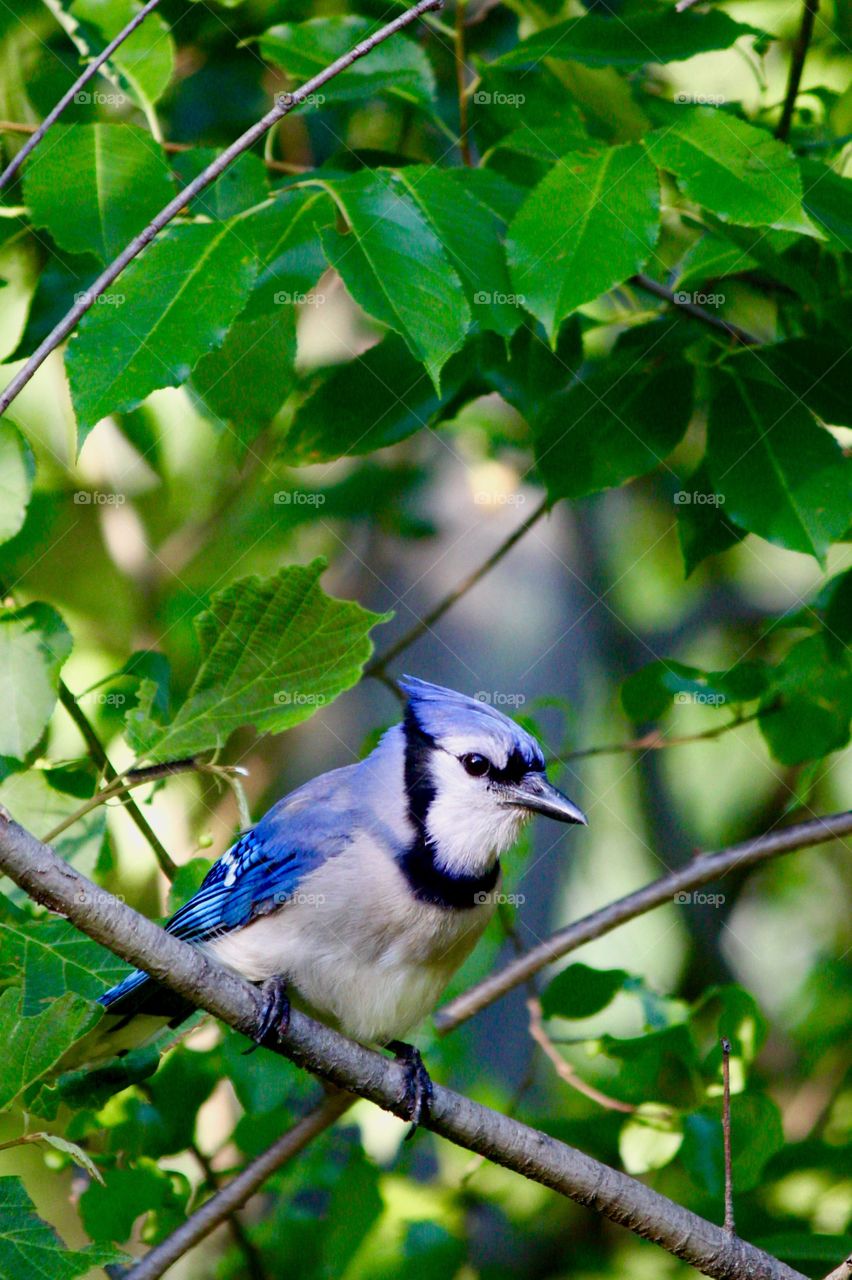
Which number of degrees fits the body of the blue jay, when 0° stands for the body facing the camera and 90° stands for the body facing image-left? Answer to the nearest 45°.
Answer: approximately 315°
